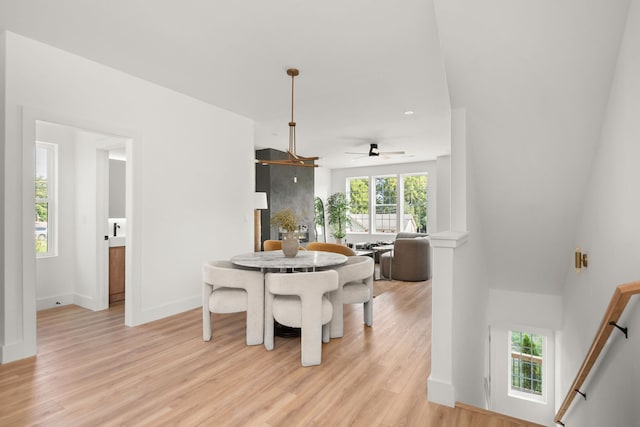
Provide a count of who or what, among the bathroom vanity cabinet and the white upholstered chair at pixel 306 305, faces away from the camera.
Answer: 1

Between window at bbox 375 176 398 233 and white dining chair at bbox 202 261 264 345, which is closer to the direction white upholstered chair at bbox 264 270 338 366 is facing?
the window

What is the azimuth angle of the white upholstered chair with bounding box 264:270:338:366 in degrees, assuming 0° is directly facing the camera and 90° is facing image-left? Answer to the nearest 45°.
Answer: approximately 180°

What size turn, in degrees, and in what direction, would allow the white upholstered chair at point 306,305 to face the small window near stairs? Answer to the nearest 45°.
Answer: approximately 45° to its right

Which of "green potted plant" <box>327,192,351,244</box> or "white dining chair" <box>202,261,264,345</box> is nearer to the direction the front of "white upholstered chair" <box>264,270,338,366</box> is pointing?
the green potted plant

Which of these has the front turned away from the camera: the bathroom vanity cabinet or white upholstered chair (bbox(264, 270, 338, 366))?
the white upholstered chair
